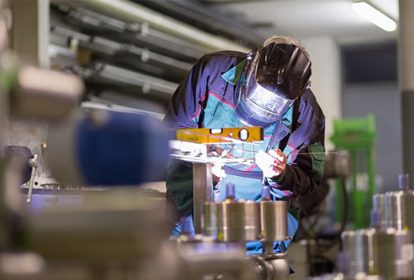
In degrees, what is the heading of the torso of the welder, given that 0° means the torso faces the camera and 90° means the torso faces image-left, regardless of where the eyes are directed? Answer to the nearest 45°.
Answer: approximately 0°

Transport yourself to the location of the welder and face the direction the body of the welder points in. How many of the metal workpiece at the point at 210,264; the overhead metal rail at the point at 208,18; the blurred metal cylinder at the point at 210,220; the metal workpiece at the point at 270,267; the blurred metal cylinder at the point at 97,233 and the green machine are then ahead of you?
4

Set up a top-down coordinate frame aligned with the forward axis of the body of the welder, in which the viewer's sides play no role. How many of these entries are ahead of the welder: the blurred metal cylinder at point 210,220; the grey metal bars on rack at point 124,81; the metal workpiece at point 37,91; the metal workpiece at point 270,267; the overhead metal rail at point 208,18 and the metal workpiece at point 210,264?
4

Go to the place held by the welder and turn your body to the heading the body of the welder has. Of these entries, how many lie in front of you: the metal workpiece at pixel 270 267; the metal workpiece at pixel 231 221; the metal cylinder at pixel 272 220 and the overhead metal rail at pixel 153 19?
3

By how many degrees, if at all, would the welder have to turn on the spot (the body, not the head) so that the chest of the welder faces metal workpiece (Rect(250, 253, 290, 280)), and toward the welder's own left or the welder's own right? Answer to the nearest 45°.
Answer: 0° — they already face it

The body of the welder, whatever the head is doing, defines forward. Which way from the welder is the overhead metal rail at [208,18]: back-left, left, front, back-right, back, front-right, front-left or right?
back

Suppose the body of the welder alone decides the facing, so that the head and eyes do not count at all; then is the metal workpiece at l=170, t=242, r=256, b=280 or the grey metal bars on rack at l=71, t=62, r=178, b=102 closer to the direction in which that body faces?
the metal workpiece

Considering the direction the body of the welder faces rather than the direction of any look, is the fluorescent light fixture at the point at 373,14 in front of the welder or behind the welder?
behind

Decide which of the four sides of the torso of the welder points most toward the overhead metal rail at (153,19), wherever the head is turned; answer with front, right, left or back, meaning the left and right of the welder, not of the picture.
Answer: back

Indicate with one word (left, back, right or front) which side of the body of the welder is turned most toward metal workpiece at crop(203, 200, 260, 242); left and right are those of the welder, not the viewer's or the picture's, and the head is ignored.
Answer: front
